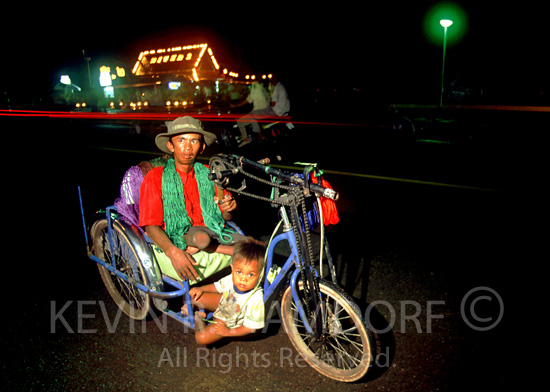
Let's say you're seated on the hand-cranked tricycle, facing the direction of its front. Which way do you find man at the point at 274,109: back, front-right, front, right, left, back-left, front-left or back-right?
back-left

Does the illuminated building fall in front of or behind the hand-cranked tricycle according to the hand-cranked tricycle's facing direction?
behind

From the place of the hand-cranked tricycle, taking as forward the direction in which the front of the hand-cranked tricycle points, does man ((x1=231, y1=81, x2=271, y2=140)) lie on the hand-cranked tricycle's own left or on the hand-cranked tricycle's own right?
on the hand-cranked tricycle's own left

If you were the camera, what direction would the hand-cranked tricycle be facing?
facing the viewer and to the right of the viewer

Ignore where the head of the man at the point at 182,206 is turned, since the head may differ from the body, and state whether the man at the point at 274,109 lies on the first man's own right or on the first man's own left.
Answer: on the first man's own left

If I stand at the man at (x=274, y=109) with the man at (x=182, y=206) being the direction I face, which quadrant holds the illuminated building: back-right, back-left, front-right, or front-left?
back-right
